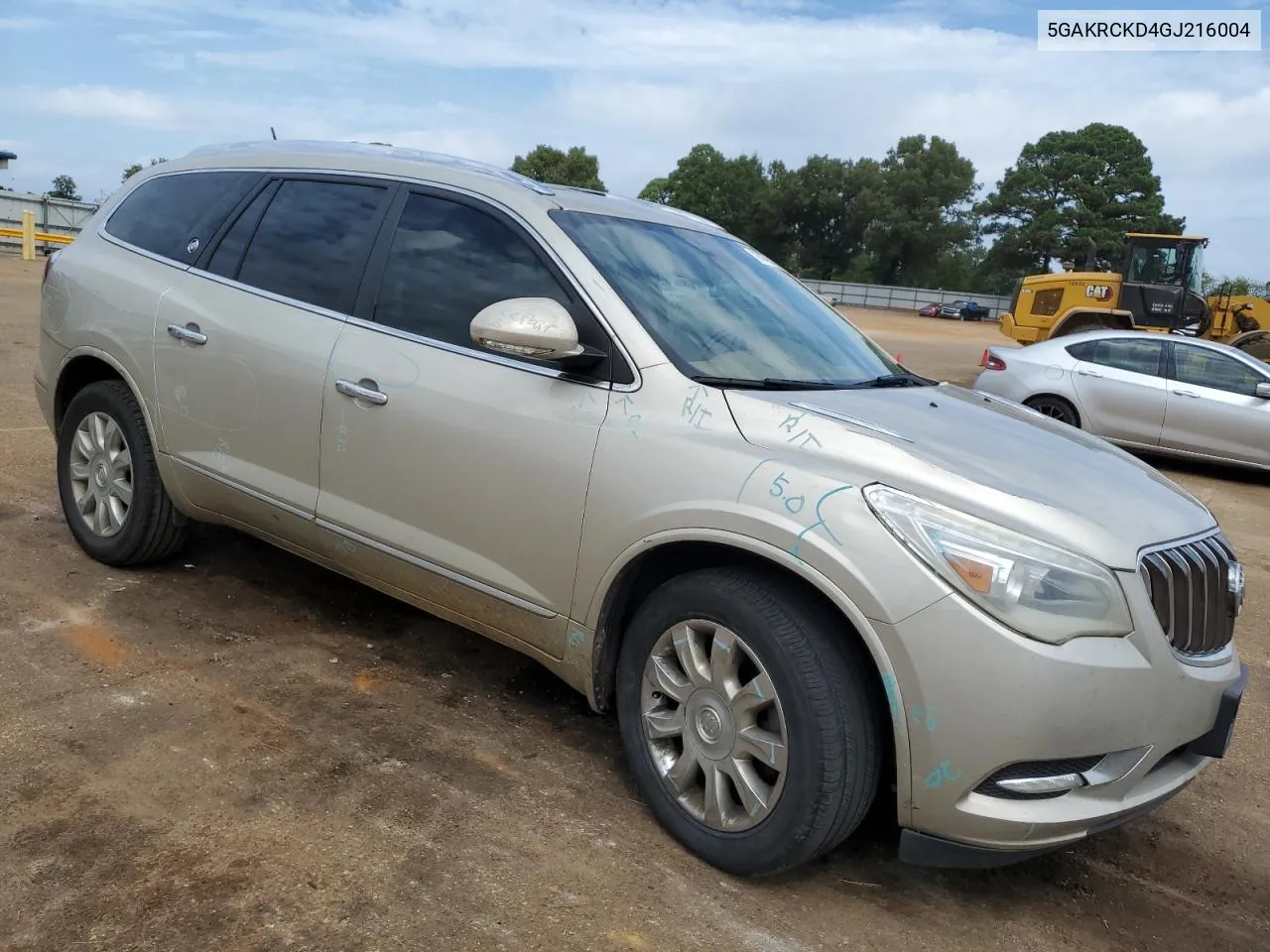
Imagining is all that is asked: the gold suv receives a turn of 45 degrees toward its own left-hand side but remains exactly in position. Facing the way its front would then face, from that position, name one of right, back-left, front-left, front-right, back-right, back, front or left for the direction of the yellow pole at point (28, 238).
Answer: back-left

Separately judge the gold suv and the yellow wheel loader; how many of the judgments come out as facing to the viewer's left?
0

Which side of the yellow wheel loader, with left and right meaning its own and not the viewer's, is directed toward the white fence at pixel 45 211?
back

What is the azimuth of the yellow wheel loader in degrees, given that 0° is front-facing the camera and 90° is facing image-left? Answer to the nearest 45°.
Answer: approximately 270°

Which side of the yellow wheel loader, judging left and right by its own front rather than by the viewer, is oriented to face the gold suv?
right

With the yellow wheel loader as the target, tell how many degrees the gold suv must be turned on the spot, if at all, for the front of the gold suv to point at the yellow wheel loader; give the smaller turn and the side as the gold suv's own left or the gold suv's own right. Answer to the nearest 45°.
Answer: approximately 90° to the gold suv's own left

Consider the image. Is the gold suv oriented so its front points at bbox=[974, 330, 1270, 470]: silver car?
no

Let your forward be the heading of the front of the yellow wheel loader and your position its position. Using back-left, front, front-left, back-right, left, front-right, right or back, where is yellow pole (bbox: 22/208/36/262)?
back

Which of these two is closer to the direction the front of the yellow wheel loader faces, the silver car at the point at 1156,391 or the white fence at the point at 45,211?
the silver car

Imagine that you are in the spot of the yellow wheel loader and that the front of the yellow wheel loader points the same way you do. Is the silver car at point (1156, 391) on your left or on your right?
on your right

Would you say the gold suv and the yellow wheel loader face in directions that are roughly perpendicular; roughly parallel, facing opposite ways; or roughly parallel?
roughly parallel

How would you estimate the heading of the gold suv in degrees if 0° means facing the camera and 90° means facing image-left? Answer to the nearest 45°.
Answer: approximately 315°

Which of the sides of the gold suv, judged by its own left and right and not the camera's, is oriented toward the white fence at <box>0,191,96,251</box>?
back
